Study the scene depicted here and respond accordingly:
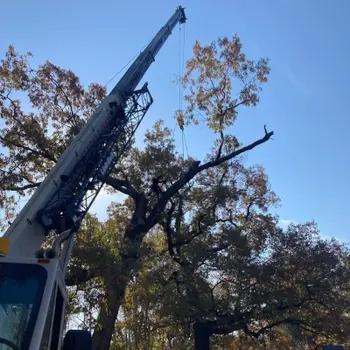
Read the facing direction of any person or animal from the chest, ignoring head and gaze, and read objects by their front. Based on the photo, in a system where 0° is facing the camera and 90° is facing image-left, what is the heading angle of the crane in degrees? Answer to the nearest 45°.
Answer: approximately 45°
